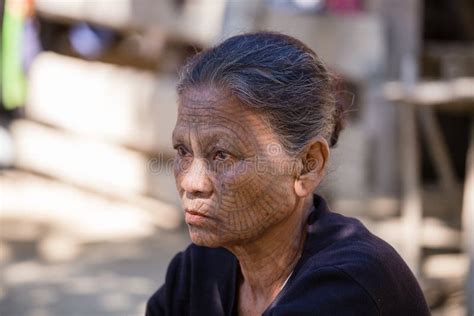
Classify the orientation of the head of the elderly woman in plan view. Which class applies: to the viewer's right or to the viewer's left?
to the viewer's left

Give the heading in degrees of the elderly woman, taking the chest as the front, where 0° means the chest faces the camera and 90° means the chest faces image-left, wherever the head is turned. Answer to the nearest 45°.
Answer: approximately 45°

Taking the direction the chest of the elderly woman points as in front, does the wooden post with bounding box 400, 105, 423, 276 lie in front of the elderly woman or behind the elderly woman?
behind
